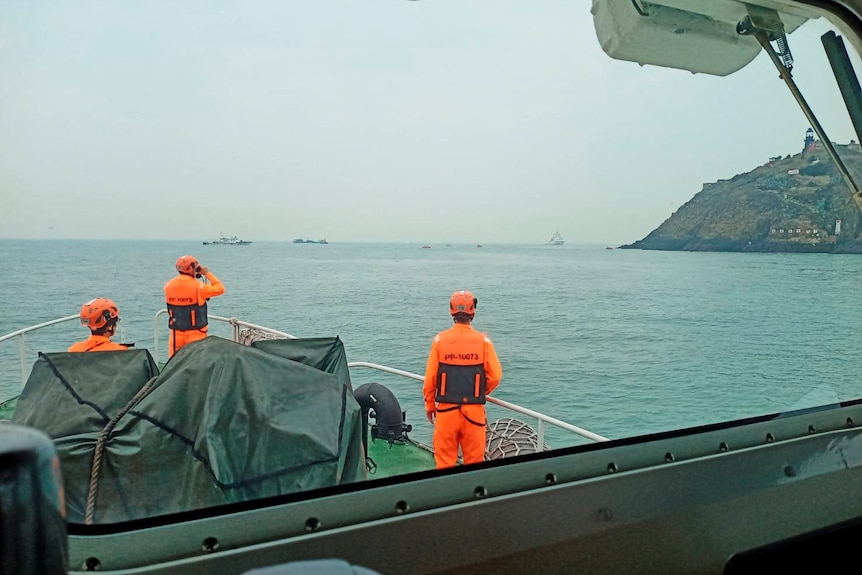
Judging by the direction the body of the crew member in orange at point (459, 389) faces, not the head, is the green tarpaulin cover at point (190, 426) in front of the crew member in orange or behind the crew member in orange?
behind

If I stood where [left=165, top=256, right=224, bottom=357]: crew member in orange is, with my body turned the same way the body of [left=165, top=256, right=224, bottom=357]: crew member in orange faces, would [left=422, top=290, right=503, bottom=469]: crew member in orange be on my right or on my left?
on my right

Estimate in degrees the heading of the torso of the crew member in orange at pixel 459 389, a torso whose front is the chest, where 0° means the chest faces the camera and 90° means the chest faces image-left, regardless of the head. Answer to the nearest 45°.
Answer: approximately 180°

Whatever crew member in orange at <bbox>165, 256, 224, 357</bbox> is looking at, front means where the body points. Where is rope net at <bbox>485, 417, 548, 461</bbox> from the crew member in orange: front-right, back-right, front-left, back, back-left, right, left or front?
right

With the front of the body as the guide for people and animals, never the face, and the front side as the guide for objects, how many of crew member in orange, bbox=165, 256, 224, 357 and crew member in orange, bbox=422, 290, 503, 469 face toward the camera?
0

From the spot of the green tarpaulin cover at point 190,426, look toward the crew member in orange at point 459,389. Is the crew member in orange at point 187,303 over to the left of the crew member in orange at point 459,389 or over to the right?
left

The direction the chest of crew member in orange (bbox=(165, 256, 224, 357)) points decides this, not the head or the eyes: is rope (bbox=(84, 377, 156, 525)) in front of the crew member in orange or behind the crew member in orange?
behind

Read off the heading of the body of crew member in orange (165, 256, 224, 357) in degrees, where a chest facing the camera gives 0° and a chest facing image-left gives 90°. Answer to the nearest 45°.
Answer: approximately 225°

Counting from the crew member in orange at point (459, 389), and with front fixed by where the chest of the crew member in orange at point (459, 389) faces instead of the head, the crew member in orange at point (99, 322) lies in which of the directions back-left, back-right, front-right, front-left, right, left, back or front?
left
